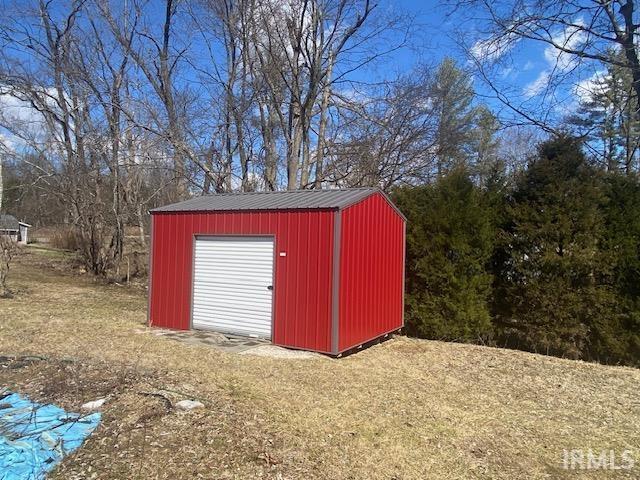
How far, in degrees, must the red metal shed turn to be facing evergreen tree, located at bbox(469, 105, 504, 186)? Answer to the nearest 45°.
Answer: approximately 180°

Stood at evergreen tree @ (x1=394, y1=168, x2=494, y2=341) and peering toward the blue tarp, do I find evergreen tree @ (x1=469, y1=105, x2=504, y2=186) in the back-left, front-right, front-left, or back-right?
back-right

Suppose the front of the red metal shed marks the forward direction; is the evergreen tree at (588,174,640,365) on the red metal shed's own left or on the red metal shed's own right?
on the red metal shed's own left

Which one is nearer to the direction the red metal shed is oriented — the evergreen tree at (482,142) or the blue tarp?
the blue tarp

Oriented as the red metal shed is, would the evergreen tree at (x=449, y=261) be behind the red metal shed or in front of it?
behind

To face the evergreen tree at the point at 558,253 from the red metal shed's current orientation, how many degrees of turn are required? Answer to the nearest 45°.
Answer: approximately 135° to its left

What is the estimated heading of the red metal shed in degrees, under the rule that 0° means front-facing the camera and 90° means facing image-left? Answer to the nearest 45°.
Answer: approximately 45°

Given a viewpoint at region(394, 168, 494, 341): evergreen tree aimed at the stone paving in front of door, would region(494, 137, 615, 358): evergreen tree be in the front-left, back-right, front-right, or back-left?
back-left
